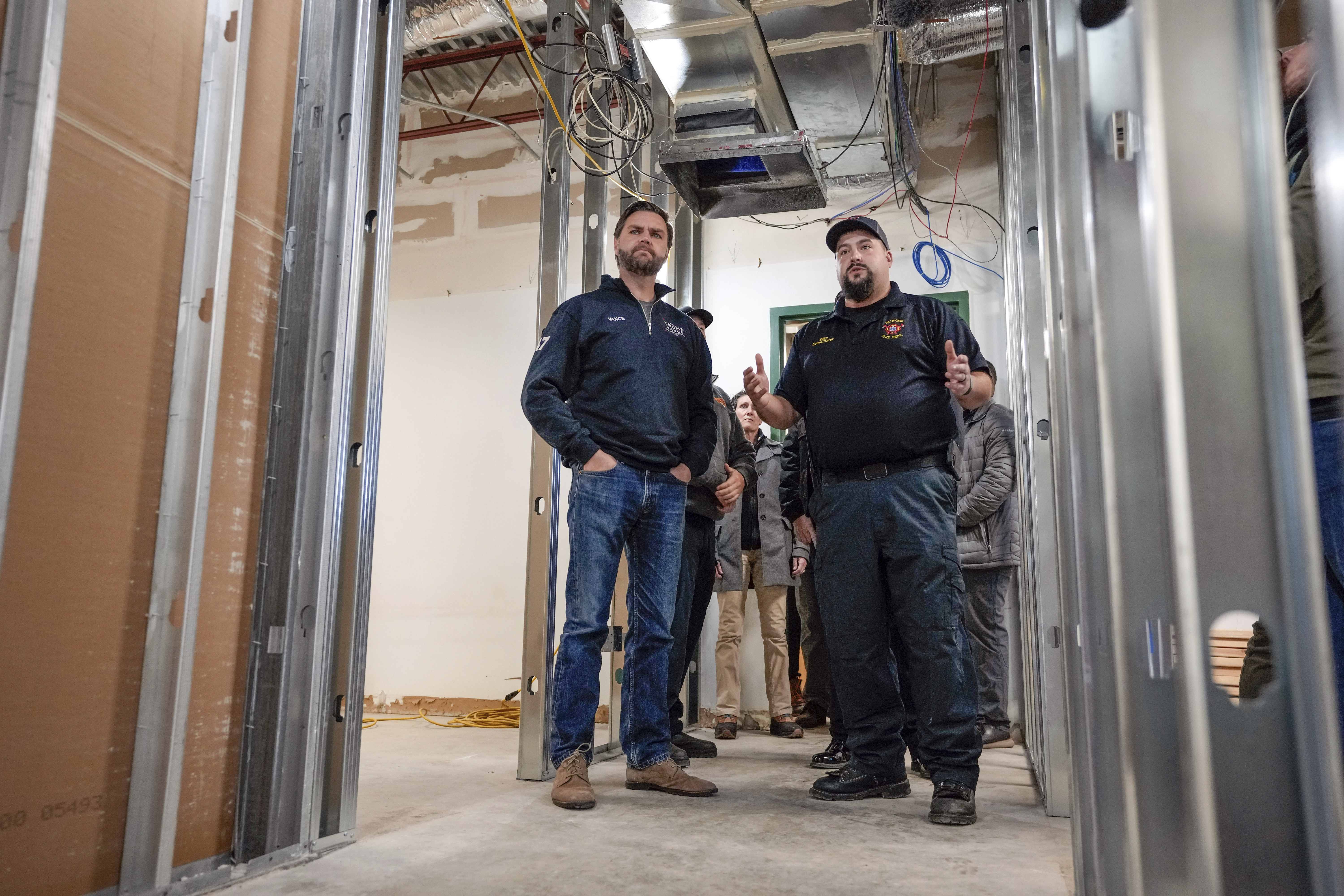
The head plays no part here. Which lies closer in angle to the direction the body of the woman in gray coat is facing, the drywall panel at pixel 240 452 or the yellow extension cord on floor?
the drywall panel

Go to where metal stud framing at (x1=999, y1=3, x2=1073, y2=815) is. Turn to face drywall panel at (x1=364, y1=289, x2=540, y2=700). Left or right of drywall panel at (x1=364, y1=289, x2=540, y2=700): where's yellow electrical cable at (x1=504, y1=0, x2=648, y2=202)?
left

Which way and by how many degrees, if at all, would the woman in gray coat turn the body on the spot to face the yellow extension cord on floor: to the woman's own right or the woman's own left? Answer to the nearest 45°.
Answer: approximately 90° to the woman's own right

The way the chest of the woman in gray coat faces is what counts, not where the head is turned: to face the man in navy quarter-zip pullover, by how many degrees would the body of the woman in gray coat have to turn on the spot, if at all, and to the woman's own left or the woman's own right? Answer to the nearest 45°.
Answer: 0° — they already face them

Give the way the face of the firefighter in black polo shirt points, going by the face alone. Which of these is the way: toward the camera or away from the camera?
toward the camera

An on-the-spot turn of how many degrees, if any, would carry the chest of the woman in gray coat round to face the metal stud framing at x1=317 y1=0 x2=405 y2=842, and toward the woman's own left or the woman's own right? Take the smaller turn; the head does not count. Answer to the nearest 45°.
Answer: approximately 45° to the woman's own right

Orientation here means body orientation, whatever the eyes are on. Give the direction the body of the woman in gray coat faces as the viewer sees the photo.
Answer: toward the camera

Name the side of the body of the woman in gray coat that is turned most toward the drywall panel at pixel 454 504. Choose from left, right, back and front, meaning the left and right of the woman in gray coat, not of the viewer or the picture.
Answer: right
